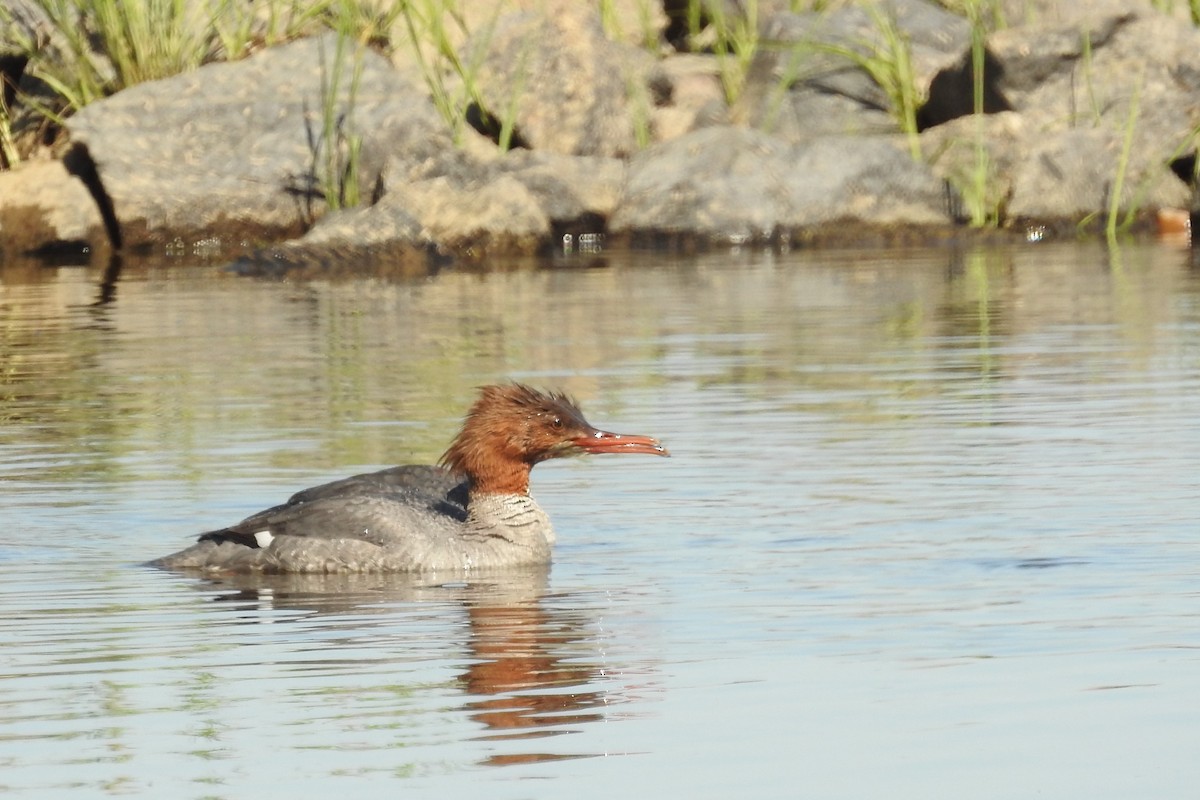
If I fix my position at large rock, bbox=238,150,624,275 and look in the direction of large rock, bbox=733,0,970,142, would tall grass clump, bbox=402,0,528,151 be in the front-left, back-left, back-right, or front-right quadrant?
front-left

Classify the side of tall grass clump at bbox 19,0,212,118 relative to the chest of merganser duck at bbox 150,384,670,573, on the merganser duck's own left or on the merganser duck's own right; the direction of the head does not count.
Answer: on the merganser duck's own left

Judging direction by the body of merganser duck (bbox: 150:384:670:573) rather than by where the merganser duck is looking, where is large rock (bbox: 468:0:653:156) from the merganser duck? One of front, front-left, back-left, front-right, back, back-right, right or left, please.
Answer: left

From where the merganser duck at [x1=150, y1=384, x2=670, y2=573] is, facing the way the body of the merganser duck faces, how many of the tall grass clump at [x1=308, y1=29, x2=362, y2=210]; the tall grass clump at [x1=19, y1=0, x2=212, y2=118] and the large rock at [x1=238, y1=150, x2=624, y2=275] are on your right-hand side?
0

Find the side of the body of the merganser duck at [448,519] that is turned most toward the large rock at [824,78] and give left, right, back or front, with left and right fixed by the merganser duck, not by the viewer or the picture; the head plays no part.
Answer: left

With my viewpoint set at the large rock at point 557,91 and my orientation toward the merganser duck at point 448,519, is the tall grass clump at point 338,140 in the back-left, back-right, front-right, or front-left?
front-right

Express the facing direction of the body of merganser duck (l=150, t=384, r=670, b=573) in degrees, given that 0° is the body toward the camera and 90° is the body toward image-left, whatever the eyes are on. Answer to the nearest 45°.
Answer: approximately 270°

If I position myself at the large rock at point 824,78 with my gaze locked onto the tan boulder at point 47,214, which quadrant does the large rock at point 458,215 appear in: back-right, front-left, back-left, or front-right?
front-left

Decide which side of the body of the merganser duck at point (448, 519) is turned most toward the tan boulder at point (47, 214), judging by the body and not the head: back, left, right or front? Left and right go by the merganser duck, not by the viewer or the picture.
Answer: left

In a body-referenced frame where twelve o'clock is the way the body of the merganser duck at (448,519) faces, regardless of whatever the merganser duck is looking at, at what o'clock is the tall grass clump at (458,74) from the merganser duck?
The tall grass clump is roughly at 9 o'clock from the merganser duck.

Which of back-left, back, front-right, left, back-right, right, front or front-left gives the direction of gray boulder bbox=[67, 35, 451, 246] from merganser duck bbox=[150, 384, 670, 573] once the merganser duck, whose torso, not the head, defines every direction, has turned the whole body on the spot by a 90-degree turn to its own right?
back
